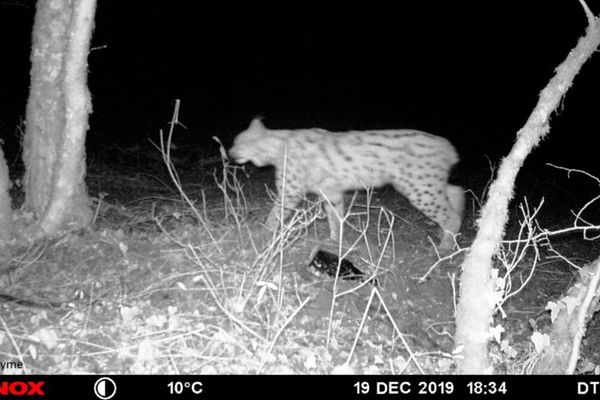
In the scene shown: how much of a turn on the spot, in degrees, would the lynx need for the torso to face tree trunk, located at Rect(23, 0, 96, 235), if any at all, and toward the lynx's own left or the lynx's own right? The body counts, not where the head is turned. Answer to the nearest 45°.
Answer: approximately 45° to the lynx's own left

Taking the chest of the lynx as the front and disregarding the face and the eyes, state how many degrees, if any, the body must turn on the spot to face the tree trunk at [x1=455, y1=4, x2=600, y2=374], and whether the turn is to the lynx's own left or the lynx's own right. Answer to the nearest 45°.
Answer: approximately 90° to the lynx's own left

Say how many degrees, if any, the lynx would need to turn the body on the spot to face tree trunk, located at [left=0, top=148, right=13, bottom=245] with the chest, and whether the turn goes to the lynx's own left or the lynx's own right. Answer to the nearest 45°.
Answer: approximately 45° to the lynx's own left

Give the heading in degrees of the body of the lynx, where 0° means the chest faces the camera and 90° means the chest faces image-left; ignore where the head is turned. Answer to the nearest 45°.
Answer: approximately 90°
